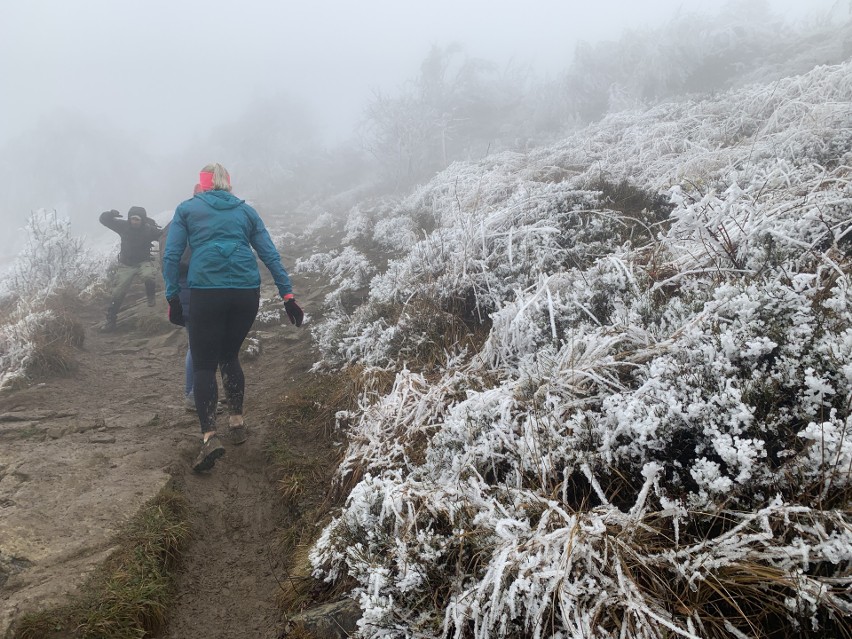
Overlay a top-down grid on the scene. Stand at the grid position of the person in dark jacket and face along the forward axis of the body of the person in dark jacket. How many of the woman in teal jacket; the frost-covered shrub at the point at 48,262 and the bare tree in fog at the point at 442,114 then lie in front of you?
1

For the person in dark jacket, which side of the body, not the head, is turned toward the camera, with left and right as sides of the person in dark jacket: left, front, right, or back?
front

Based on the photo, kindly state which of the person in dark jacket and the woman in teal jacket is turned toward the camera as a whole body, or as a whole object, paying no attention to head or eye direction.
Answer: the person in dark jacket

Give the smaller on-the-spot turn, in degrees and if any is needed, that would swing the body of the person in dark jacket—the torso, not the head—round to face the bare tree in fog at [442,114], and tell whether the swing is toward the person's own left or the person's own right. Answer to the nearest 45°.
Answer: approximately 135° to the person's own left

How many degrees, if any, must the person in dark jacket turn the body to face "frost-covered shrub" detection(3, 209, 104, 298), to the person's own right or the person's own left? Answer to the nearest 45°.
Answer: approximately 135° to the person's own right

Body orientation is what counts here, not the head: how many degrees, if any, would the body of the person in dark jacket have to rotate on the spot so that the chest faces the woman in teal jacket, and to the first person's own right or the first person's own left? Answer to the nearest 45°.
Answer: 0° — they already face them

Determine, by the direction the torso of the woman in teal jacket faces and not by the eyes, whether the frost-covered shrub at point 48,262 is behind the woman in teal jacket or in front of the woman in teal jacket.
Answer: in front

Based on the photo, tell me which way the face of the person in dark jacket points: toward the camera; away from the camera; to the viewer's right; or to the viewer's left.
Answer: toward the camera

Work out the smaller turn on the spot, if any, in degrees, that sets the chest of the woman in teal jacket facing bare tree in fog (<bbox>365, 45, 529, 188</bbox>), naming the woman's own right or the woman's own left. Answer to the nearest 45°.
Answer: approximately 45° to the woman's own right

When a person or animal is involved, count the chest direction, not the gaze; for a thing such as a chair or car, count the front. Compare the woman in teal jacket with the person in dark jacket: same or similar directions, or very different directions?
very different directions

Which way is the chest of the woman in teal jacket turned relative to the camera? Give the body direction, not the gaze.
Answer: away from the camera

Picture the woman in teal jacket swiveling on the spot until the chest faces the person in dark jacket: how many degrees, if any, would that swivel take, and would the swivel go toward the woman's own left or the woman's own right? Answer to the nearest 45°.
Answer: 0° — they already face them
